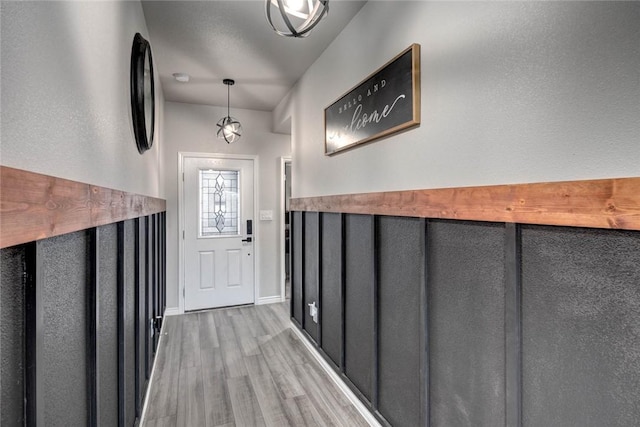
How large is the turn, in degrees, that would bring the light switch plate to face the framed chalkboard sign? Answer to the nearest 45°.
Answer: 0° — it already faces it

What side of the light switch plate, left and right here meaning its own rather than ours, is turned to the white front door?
right

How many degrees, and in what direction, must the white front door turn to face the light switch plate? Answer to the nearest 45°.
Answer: approximately 90° to its left

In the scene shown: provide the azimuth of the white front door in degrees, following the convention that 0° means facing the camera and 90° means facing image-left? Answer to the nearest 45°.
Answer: approximately 0°

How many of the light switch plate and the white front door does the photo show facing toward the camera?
2

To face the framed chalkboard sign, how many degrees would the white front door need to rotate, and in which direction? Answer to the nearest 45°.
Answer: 0° — it already faces it

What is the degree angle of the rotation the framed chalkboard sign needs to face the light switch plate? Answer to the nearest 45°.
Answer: approximately 90° to its right

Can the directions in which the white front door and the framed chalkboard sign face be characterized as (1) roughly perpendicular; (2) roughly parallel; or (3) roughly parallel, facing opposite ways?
roughly perpendicular

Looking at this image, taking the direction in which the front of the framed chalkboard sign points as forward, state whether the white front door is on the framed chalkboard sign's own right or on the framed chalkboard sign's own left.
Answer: on the framed chalkboard sign's own right

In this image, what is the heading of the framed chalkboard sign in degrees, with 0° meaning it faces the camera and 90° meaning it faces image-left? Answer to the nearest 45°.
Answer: approximately 45°
